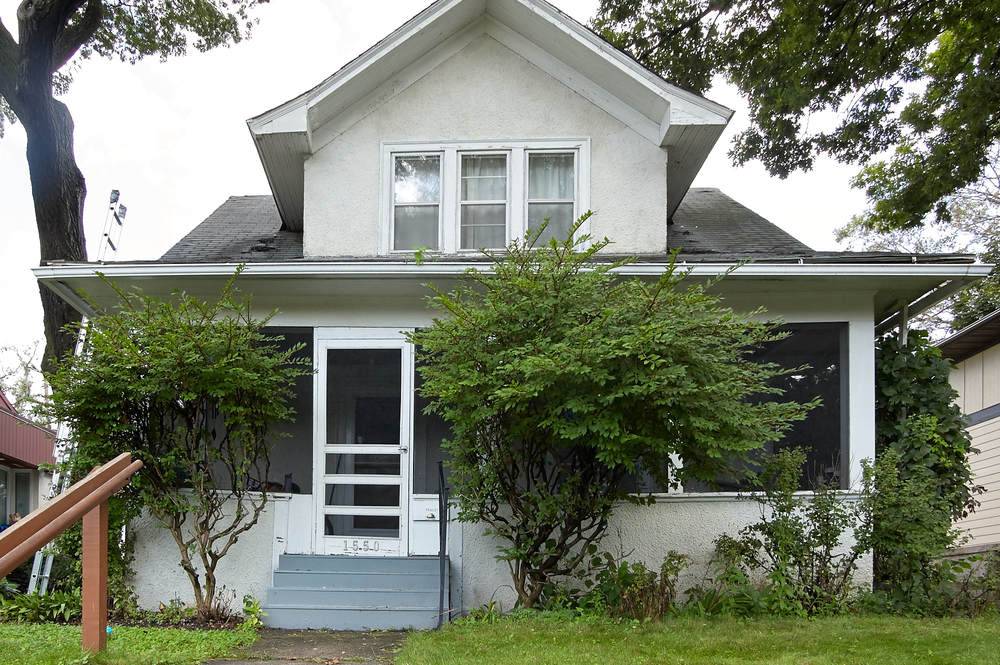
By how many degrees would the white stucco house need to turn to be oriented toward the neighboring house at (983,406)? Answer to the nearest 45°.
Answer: approximately 135° to its left

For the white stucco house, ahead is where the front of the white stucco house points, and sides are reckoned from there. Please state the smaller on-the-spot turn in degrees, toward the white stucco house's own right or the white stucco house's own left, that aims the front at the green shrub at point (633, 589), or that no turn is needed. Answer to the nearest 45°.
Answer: approximately 45° to the white stucco house's own left

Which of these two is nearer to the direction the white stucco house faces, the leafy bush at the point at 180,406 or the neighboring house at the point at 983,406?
the leafy bush

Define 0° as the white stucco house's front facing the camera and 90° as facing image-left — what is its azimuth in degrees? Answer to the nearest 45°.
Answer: approximately 0°

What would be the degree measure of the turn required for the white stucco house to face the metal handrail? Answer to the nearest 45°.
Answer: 0° — it already faces it

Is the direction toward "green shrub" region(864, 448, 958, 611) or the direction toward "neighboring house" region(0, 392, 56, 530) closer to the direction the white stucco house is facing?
the green shrub

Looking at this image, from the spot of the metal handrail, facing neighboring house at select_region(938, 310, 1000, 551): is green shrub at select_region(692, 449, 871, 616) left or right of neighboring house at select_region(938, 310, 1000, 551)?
right

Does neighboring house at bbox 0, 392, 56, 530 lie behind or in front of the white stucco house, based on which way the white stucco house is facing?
behind

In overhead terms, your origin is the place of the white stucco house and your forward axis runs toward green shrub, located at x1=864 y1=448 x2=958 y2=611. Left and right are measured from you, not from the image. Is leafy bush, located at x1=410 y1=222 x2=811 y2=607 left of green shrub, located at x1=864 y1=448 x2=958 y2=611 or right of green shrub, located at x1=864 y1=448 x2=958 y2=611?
right

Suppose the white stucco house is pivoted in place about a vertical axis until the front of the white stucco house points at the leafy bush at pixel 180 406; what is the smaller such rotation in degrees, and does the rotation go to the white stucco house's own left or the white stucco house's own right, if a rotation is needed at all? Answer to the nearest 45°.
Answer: approximately 45° to the white stucco house's own right
